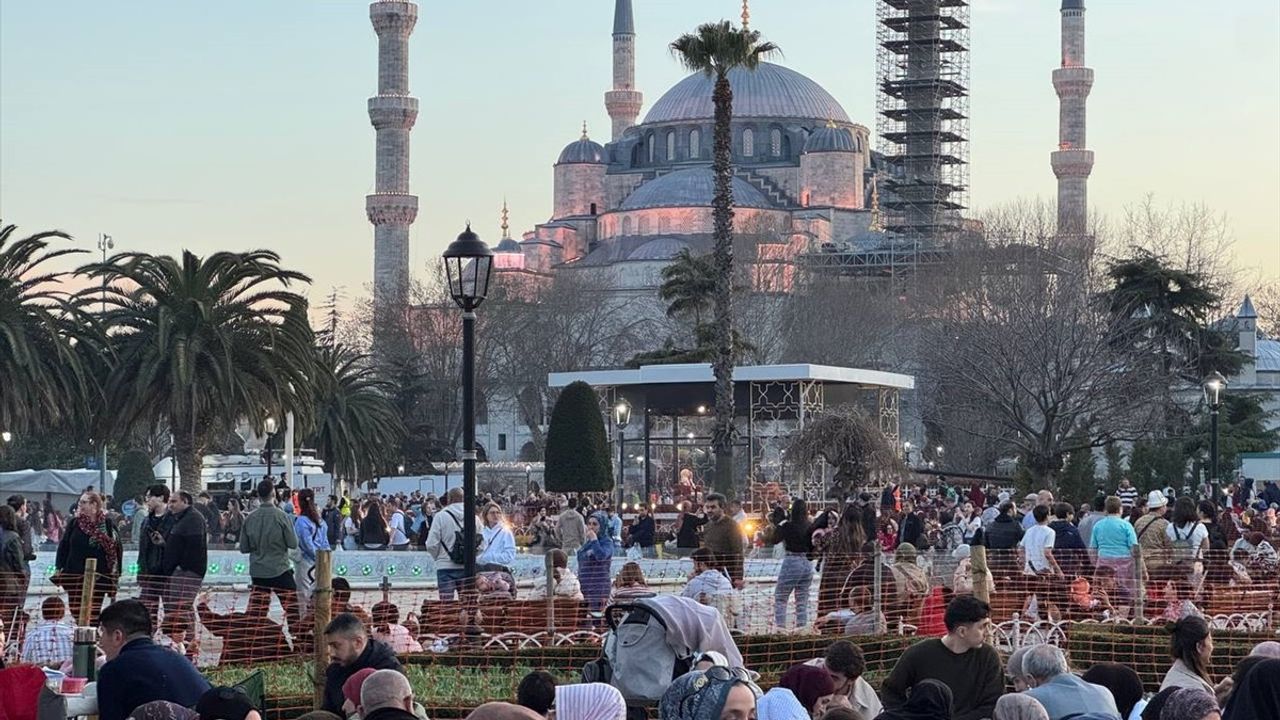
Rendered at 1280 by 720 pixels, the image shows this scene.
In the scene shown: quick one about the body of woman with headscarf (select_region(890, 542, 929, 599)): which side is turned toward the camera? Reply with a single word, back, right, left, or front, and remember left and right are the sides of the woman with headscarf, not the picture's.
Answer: back

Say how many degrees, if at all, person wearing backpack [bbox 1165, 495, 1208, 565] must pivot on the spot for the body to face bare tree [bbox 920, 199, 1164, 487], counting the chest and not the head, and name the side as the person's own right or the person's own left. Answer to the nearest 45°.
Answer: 0° — they already face it

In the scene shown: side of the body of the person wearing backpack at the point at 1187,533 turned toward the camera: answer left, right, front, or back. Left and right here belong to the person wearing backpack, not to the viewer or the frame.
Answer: back

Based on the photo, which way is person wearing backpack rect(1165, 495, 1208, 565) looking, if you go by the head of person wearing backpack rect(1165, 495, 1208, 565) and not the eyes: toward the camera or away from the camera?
away from the camera

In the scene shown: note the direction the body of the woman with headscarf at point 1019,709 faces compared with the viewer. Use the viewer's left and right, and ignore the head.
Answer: facing away from the viewer

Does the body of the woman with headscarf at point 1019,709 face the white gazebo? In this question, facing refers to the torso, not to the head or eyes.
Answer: yes

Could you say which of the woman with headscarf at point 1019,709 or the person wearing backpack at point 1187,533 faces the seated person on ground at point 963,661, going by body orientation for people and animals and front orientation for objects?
the woman with headscarf

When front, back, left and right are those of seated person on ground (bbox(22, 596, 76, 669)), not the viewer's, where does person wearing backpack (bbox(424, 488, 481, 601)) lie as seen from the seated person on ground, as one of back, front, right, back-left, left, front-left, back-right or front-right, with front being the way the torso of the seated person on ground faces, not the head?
front-right

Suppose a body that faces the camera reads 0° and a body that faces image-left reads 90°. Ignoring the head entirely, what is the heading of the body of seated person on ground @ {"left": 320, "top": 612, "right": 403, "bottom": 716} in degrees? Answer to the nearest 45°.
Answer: approximately 45°

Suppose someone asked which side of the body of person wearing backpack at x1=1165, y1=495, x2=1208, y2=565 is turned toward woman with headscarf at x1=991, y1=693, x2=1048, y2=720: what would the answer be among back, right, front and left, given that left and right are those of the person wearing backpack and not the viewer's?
back

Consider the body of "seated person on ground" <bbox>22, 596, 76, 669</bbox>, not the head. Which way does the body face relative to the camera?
away from the camera

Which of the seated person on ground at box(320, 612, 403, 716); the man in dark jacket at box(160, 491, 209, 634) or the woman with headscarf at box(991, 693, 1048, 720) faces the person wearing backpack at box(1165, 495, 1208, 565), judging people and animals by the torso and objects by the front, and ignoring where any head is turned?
the woman with headscarf

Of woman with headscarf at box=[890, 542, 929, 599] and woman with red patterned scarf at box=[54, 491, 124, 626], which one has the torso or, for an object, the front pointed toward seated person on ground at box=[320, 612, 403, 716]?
woman with red patterned scarf at box=[54, 491, 124, 626]
